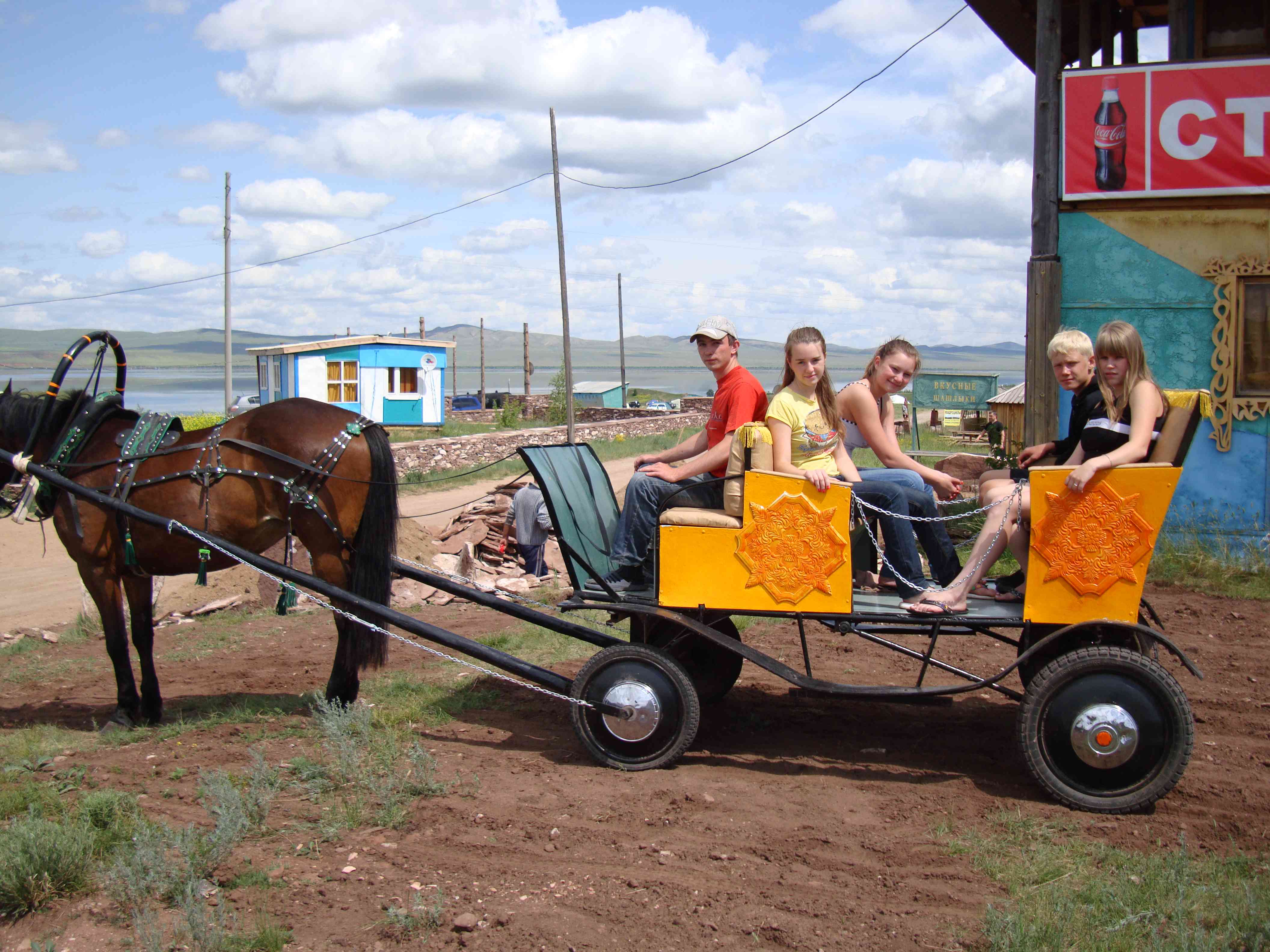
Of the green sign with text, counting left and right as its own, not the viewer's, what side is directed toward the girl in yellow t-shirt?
front

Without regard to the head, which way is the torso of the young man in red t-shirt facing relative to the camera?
to the viewer's left

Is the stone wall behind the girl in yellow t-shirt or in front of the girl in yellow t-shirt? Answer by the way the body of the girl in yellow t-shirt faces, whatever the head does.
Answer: behind

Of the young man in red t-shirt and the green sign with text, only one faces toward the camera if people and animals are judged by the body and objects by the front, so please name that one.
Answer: the green sign with text

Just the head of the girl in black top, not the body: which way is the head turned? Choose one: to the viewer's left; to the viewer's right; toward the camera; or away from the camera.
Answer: toward the camera

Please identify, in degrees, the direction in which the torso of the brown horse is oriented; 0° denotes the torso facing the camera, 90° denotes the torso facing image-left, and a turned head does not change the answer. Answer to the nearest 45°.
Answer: approximately 90°

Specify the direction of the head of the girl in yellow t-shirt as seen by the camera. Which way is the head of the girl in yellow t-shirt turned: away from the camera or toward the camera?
toward the camera

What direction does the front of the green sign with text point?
toward the camera

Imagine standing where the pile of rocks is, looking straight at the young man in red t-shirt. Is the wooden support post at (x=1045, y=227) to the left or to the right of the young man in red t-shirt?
left

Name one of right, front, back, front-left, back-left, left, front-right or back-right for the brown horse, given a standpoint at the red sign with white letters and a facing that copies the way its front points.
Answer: front-right

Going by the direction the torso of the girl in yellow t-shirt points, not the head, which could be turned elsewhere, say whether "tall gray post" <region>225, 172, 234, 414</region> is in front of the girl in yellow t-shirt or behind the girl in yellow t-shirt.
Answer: behind

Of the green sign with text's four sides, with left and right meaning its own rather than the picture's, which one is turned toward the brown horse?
front
